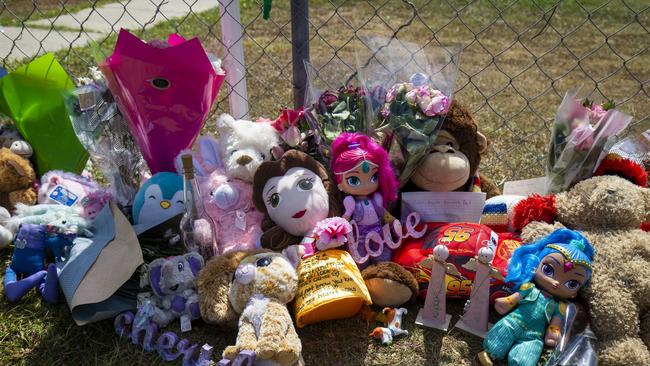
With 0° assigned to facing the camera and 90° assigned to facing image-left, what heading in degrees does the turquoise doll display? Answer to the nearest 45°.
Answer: approximately 0°

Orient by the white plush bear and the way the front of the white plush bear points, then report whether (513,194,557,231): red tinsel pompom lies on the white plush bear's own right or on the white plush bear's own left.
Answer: on the white plush bear's own left

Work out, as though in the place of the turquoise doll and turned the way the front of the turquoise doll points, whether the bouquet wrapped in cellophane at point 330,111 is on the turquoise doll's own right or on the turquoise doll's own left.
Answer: on the turquoise doll's own right

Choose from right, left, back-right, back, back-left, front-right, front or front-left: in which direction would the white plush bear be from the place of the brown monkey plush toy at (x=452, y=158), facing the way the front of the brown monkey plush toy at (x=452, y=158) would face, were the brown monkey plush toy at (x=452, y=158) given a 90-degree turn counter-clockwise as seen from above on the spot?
back-right

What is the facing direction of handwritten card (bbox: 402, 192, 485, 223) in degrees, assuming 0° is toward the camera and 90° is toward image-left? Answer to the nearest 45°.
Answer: approximately 0°

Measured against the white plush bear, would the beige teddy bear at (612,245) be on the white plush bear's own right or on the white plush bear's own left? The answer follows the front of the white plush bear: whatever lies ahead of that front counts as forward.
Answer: on the white plush bear's own left

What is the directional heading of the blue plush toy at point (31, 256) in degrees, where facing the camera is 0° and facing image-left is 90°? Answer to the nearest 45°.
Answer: approximately 315°

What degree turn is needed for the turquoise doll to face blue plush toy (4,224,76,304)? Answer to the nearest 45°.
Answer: approximately 90° to its right

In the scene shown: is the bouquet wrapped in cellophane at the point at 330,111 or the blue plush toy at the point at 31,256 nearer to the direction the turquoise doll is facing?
the blue plush toy
